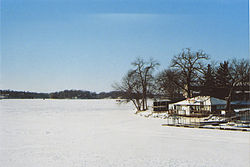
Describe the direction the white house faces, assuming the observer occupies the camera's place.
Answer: facing the viewer and to the left of the viewer

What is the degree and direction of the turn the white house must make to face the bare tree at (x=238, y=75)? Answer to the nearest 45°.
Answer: approximately 90° to its left
